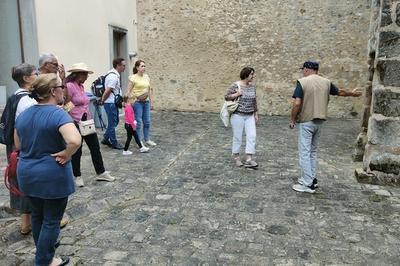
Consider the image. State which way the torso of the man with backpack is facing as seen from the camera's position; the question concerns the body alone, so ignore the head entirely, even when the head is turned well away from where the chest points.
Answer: to the viewer's right

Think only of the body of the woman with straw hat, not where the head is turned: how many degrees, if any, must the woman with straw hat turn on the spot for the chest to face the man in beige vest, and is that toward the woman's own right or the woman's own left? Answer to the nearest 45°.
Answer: approximately 45° to the woman's own left

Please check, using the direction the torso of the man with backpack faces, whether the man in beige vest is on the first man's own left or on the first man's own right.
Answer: on the first man's own right

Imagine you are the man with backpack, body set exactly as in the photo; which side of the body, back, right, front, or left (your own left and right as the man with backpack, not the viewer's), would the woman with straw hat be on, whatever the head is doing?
right

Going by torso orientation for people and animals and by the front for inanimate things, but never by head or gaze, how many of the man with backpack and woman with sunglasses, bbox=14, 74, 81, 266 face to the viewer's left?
0

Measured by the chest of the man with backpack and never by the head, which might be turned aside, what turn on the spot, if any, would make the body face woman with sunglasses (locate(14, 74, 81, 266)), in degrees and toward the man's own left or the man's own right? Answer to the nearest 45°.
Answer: approximately 90° to the man's own right

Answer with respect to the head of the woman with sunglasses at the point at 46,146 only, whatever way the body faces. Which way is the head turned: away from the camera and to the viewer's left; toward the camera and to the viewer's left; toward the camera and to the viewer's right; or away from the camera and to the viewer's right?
away from the camera and to the viewer's right

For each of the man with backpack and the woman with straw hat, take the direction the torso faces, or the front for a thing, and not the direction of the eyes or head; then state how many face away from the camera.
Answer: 0

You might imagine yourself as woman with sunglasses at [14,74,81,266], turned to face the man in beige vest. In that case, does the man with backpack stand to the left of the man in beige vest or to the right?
left

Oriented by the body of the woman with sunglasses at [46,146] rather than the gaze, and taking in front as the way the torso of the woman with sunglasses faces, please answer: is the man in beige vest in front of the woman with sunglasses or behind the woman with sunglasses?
in front
